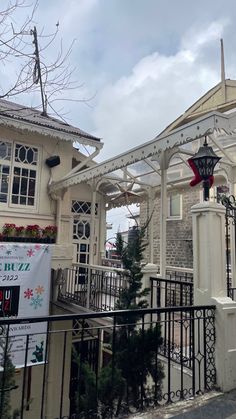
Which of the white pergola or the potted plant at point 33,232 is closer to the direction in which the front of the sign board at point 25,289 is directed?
the white pergola

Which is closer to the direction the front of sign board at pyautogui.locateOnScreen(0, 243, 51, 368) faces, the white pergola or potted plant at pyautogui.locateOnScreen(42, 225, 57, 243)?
the white pergola

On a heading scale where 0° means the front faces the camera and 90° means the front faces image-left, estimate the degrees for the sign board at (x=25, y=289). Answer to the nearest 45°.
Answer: approximately 0°

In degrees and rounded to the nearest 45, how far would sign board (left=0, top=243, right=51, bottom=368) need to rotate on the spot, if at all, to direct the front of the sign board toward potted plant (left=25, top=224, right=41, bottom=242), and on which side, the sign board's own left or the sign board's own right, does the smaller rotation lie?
approximately 180°

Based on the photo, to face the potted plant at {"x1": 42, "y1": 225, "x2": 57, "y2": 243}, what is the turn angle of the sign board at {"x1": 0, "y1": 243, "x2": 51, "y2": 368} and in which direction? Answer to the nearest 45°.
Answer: approximately 180°

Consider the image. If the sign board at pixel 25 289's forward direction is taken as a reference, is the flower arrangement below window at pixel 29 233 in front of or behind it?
behind

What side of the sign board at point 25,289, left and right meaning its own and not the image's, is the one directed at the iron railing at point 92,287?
left

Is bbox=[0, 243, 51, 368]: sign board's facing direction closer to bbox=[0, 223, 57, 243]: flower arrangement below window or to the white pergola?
the white pergola
